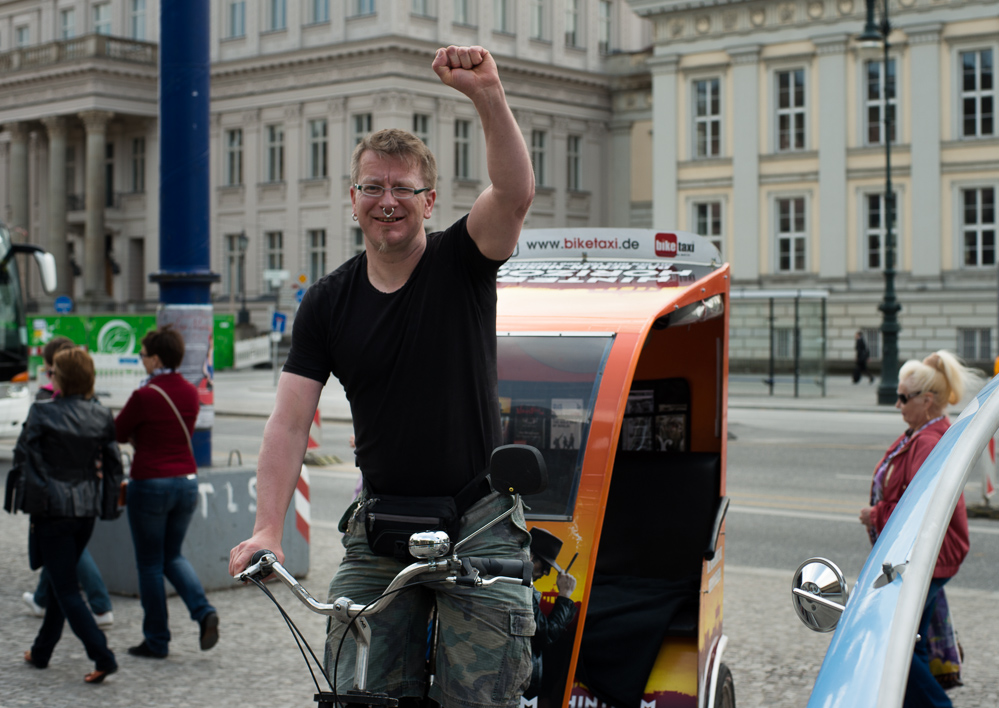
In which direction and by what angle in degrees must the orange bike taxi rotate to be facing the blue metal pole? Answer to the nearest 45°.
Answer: approximately 90° to its right

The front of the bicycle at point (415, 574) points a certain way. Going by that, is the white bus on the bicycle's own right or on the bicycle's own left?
on the bicycle's own right

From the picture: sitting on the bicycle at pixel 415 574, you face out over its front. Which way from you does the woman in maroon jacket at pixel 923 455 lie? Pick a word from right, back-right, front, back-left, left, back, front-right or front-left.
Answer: back

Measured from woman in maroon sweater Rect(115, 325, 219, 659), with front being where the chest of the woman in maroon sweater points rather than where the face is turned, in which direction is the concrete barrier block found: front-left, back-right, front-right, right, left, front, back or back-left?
front-right

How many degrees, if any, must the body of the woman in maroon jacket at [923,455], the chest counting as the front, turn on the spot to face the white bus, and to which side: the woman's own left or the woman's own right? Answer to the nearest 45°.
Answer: approximately 45° to the woman's own right

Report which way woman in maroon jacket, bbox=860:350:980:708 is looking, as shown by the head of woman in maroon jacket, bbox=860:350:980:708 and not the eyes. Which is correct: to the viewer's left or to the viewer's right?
to the viewer's left
